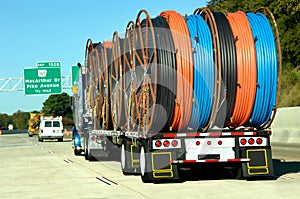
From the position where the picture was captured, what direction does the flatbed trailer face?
facing away from the viewer and to the left of the viewer

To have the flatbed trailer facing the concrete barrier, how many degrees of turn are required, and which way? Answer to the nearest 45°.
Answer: approximately 45° to its right
